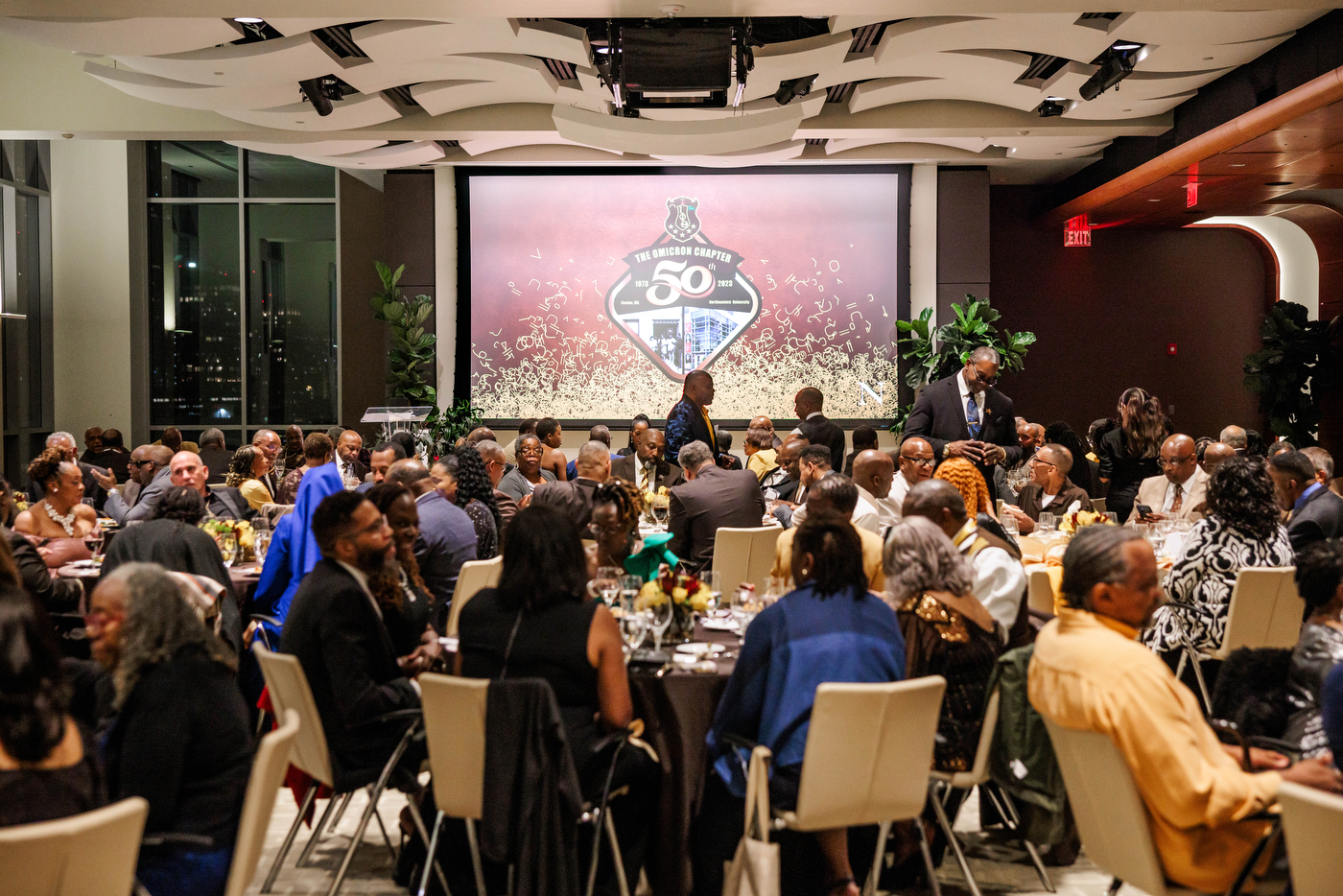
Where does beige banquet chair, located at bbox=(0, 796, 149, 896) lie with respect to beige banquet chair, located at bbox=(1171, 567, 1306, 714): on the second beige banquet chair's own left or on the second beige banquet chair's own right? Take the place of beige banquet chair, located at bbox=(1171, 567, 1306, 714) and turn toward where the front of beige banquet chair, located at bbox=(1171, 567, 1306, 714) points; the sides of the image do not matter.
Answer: on the second beige banquet chair's own left

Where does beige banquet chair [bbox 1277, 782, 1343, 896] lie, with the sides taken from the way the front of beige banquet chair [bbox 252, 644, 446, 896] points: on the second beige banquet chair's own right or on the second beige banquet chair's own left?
on the second beige banquet chair's own right

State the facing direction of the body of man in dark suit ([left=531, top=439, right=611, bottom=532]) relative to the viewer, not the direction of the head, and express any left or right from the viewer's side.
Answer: facing away from the viewer

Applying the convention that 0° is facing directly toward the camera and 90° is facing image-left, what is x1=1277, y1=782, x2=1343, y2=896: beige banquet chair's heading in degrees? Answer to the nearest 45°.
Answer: approximately 225°

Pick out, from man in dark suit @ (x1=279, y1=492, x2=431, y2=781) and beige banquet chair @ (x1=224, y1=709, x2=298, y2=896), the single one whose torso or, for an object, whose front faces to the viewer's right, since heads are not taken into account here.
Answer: the man in dark suit

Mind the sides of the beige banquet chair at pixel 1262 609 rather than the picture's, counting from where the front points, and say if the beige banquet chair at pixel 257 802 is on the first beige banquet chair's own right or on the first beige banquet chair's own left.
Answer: on the first beige banquet chair's own left

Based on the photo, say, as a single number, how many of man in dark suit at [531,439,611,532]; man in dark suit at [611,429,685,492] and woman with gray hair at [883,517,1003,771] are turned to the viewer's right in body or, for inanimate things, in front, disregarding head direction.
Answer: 0

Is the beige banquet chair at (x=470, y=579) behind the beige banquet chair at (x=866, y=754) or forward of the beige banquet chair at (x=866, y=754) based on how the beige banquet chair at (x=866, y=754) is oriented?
forward

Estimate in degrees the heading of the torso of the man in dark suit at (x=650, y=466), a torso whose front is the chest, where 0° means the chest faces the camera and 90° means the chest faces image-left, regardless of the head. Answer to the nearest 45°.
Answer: approximately 0°

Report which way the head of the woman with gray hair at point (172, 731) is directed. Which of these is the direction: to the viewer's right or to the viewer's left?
to the viewer's left
